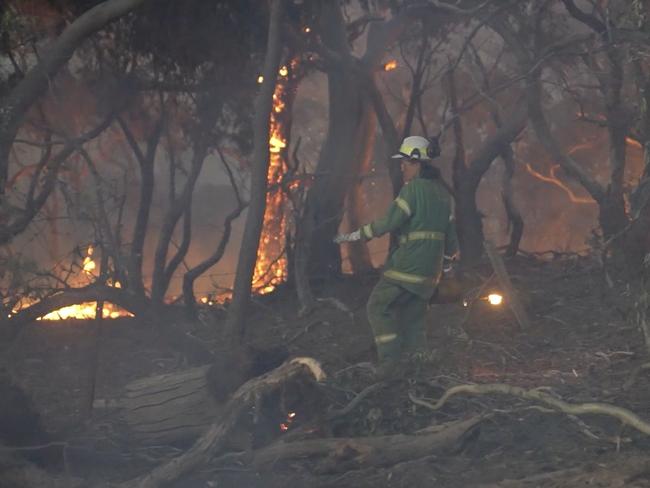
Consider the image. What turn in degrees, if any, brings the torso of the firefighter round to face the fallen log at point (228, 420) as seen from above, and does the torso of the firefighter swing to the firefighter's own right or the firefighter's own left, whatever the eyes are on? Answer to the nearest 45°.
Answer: approximately 90° to the firefighter's own left

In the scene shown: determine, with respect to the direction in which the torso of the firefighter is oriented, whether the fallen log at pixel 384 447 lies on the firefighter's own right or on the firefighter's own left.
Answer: on the firefighter's own left

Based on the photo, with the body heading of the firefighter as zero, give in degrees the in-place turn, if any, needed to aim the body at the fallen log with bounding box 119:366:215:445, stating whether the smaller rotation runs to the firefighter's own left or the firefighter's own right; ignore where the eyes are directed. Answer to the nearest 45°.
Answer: approximately 90° to the firefighter's own left

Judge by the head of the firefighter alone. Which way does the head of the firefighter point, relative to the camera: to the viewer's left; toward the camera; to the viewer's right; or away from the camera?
to the viewer's left

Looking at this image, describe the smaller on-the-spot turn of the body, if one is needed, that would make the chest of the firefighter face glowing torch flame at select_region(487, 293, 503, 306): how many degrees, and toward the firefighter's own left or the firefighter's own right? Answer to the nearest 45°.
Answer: approximately 90° to the firefighter's own right

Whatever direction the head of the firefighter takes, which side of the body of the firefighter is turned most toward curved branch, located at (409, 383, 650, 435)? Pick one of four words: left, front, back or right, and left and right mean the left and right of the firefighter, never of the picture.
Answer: back

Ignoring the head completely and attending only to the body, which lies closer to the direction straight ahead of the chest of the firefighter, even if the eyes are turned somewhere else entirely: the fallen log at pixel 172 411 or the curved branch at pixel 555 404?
the fallen log
